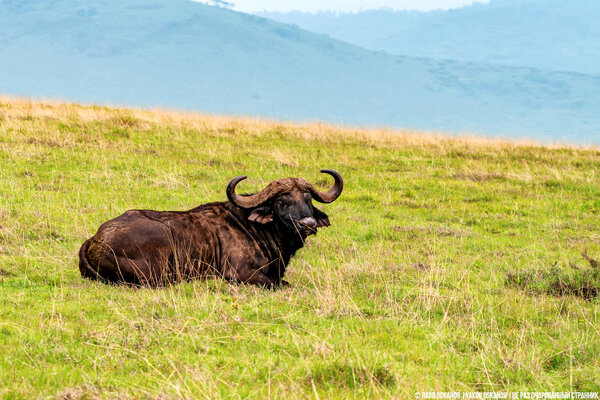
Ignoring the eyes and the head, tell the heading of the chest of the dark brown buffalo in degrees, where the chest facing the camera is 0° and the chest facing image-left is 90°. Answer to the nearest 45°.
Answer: approximately 270°
